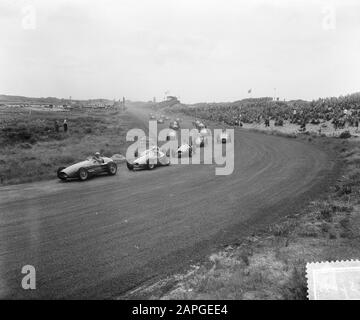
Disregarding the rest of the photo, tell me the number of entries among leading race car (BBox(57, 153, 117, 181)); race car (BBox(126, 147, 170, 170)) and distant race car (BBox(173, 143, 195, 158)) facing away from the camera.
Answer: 0

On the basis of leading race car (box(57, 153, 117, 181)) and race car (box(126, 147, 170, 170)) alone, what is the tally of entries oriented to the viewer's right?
0

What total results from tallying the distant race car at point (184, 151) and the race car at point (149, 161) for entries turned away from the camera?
0

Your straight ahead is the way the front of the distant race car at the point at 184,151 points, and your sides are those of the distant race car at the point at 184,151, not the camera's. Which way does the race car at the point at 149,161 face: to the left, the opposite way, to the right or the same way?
the same way

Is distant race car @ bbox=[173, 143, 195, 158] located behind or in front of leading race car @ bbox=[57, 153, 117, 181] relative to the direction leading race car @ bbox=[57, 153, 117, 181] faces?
behind

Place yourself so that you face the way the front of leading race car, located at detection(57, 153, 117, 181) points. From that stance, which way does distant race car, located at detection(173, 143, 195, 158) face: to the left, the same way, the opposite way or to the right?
the same way

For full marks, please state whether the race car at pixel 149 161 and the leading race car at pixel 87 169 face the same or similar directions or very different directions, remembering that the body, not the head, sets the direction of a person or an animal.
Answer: same or similar directions

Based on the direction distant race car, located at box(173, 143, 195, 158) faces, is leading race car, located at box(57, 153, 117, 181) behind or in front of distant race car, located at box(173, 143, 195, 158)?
in front

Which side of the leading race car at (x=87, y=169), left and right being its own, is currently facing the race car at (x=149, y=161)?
back

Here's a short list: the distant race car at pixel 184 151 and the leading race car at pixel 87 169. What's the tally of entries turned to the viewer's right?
0

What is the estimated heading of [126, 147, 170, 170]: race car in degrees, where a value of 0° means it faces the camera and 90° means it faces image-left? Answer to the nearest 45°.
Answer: approximately 45°

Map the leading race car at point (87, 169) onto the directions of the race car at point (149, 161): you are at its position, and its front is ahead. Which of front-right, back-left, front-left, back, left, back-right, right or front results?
front

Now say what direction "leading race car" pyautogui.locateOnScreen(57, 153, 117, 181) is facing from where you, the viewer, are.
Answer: facing the viewer and to the left of the viewer
